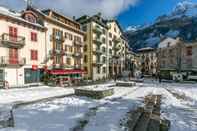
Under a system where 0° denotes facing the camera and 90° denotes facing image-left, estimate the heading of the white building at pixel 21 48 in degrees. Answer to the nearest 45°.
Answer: approximately 315°

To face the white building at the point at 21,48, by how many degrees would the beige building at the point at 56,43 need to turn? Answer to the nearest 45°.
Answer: approximately 90° to its right

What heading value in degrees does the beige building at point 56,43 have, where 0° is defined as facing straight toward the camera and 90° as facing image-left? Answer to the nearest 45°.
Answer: approximately 315°

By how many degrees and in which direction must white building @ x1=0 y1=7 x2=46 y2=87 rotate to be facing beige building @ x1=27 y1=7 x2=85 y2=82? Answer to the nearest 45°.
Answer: approximately 90° to its left
